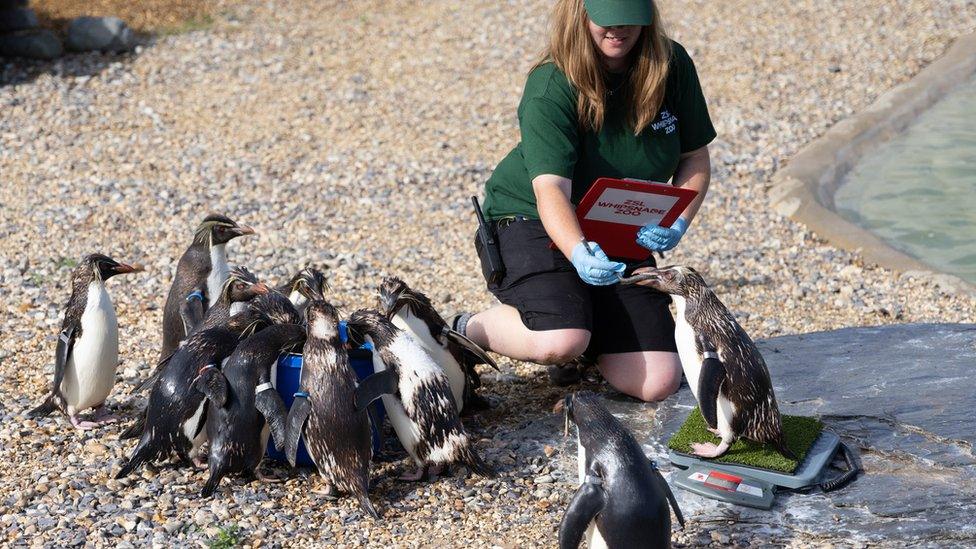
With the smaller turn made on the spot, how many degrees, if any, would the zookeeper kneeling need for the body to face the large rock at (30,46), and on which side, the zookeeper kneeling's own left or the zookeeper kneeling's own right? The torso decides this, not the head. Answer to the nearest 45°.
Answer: approximately 180°

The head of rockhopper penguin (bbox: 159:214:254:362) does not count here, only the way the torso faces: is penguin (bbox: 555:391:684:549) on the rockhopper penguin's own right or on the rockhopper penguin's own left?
on the rockhopper penguin's own right

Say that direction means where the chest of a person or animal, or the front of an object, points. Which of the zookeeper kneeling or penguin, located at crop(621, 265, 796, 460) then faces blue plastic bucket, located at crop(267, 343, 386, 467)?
the penguin

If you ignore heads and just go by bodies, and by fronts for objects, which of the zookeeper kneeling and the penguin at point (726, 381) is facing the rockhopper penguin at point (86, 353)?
the penguin

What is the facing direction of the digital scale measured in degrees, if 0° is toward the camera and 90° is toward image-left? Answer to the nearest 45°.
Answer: approximately 45°

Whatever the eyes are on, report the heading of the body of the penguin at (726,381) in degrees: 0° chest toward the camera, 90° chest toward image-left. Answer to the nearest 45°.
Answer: approximately 90°

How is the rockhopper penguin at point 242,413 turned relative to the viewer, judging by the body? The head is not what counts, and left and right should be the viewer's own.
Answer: facing away from the viewer and to the right of the viewer
